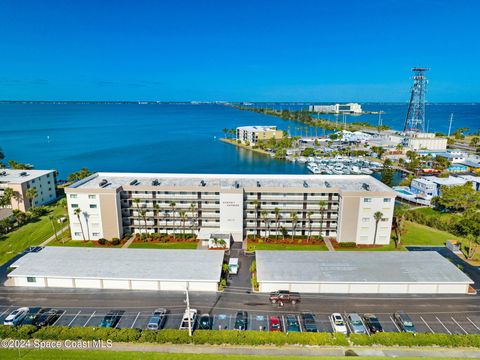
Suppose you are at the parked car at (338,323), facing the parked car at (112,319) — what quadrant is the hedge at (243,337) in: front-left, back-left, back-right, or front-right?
front-left

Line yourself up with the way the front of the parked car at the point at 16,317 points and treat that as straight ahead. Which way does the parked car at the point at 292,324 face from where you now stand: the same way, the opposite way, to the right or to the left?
the same way

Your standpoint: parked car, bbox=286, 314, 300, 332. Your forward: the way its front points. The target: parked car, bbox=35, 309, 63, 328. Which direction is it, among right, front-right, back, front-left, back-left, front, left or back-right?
right

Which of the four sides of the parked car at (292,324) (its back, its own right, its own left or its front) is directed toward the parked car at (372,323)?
left

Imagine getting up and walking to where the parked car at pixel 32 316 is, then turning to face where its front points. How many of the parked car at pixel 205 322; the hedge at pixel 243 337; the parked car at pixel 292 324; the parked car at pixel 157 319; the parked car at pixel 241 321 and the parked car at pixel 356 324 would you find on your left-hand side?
6

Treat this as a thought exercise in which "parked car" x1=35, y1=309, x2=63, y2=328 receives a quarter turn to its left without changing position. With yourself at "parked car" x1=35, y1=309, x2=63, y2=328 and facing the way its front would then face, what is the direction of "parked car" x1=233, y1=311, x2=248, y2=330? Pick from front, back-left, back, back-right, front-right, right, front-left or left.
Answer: front

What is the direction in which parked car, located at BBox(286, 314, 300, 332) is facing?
toward the camera

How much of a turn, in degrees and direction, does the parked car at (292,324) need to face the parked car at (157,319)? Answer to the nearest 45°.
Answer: approximately 90° to its right

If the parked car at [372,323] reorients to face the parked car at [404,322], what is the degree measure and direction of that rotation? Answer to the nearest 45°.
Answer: approximately 90° to its left

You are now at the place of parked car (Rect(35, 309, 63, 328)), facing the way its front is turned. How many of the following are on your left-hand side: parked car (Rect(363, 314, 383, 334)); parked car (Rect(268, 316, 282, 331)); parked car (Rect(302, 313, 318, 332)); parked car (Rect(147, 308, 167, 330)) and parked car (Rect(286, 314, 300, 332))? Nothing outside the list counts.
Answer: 5

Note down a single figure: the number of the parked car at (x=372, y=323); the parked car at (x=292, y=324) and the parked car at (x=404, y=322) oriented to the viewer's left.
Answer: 0

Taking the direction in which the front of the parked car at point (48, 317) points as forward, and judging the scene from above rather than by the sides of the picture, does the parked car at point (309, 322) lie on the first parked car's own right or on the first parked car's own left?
on the first parked car's own left

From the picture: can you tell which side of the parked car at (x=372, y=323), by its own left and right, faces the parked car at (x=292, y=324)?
right

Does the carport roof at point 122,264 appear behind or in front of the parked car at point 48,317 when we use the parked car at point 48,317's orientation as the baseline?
behind

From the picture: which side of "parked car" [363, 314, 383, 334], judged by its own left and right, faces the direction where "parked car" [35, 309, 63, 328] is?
right

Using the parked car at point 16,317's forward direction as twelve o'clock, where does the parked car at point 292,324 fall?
the parked car at point 292,324 is roughly at 9 o'clock from the parked car at point 16,317.

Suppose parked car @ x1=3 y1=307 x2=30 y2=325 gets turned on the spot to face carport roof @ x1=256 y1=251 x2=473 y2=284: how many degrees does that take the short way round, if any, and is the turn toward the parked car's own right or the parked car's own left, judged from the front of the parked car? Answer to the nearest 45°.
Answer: approximately 90° to the parked car's own left

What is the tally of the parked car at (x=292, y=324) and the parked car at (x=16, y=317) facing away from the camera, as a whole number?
0
